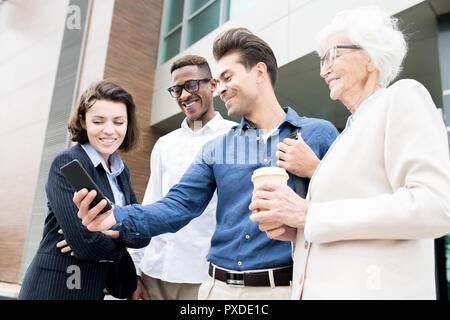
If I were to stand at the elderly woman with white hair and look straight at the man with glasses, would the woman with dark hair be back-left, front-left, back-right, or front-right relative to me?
front-left

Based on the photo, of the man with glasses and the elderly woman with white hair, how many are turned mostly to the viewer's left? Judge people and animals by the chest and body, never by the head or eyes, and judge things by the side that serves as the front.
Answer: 1

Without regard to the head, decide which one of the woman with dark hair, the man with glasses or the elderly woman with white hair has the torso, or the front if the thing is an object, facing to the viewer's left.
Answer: the elderly woman with white hair

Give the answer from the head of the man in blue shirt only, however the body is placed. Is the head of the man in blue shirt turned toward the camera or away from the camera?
toward the camera

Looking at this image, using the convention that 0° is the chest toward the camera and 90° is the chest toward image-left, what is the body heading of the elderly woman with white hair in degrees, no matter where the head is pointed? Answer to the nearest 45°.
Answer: approximately 90°

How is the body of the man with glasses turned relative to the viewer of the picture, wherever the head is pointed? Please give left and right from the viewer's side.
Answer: facing the viewer

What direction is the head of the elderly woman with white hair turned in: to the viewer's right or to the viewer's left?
to the viewer's left

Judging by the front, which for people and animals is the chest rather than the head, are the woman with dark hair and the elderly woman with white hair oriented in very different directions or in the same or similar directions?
very different directions

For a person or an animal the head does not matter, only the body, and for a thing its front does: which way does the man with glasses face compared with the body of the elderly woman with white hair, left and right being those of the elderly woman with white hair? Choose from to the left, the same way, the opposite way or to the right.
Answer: to the left

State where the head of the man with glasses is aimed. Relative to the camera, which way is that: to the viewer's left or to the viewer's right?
to the viewer's left

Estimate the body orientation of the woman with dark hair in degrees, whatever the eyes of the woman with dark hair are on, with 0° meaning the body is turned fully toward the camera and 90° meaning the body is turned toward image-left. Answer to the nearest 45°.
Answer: approximately 315°

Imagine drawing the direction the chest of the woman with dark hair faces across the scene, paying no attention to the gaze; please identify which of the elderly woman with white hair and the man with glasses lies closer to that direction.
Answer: the elderly woman with white hair
